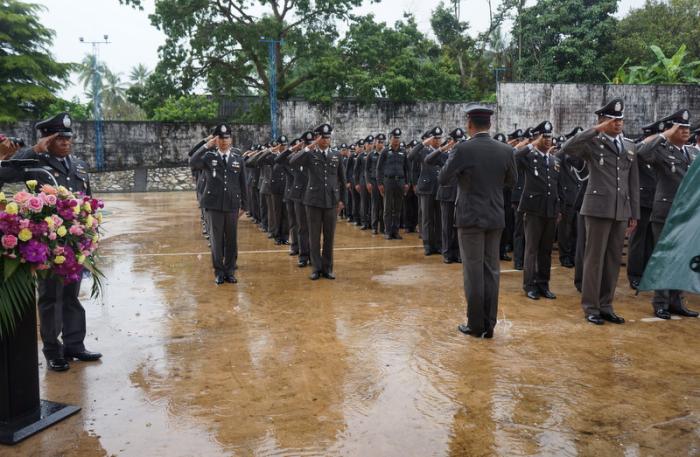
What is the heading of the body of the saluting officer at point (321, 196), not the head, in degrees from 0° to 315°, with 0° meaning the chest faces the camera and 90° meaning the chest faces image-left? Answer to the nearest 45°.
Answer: approximately 0°

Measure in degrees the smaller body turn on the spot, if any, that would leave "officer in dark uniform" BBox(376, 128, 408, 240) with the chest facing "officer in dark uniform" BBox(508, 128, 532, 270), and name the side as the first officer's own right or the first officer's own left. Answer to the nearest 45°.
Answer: approximately 45° to the first officer's own left

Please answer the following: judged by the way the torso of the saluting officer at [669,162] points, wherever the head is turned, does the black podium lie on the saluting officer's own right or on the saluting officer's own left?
on the saluting officer's own right

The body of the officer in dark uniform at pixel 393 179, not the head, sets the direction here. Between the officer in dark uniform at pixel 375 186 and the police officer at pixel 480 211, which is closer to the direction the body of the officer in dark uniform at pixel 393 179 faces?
the police officer

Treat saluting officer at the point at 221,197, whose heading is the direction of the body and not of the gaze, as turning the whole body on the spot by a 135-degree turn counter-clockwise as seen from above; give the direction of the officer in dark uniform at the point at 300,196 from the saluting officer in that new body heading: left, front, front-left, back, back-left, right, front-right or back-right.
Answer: front

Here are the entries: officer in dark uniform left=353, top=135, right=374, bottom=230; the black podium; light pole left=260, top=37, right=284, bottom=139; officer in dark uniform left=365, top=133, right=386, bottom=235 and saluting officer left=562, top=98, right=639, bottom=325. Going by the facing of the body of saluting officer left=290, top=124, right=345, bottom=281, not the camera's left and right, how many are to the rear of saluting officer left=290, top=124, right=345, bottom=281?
3

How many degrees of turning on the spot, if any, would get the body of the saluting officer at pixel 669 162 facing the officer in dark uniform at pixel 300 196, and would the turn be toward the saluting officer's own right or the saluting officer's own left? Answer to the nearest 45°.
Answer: approximately 135° to the saluting officer's own right
